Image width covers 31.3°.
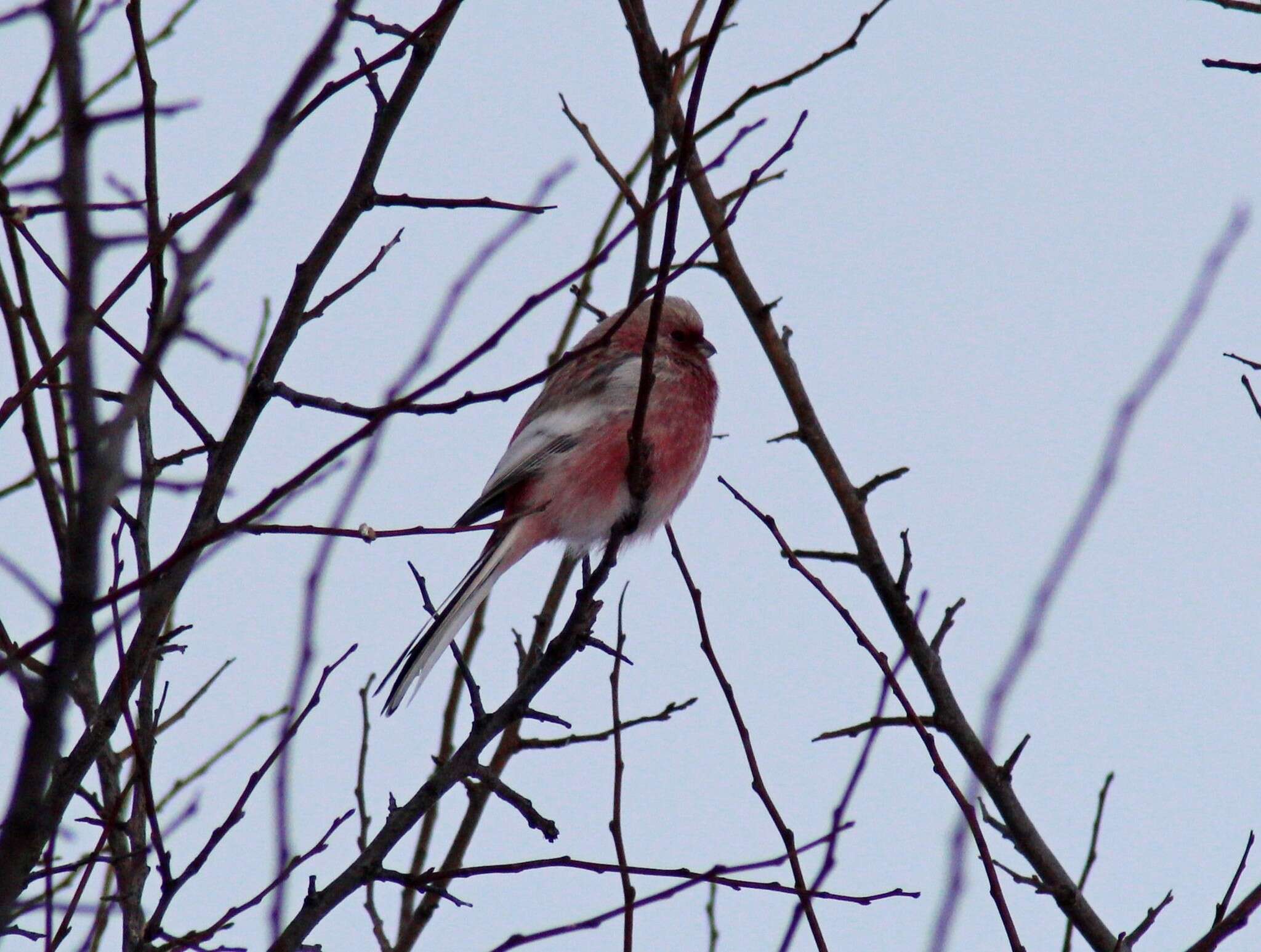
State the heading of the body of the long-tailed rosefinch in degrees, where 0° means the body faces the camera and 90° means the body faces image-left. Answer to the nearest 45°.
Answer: approximately 270°
